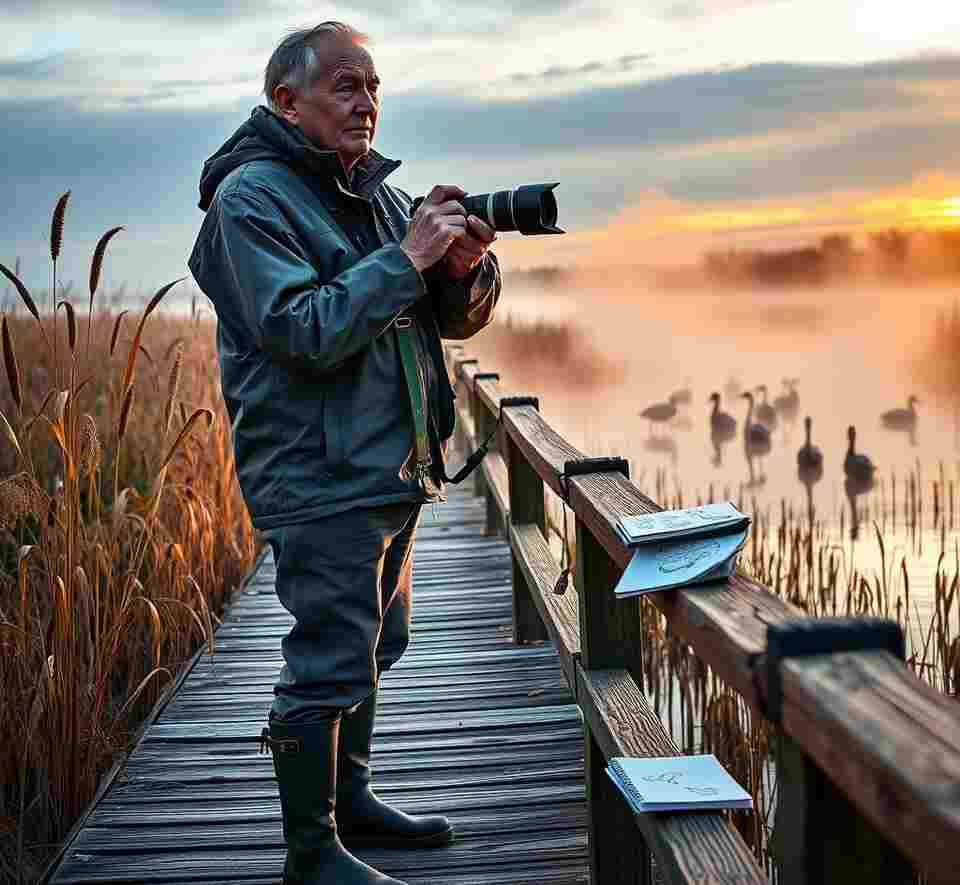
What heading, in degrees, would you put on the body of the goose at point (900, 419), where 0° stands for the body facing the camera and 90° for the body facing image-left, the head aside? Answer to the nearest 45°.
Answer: approximately 270°

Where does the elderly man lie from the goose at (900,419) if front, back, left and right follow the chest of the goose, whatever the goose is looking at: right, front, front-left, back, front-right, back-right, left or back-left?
right

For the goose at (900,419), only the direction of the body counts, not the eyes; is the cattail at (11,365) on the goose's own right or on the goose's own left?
on the goose's own right

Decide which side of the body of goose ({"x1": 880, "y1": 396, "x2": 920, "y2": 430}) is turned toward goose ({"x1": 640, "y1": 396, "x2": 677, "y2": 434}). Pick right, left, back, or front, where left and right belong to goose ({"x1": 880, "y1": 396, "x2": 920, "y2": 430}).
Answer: back

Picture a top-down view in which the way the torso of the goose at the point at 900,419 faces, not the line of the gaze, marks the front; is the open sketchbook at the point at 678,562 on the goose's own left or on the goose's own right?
on the goose's own right

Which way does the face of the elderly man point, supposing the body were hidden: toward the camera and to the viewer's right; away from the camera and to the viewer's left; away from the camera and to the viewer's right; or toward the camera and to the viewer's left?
toward the camera and to the viewer's right

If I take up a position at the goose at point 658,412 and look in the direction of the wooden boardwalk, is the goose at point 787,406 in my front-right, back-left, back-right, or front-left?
back-left

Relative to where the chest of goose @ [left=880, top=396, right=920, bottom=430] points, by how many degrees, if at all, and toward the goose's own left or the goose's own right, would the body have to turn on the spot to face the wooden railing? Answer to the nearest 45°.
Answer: approximately 90° to the goose's own right
